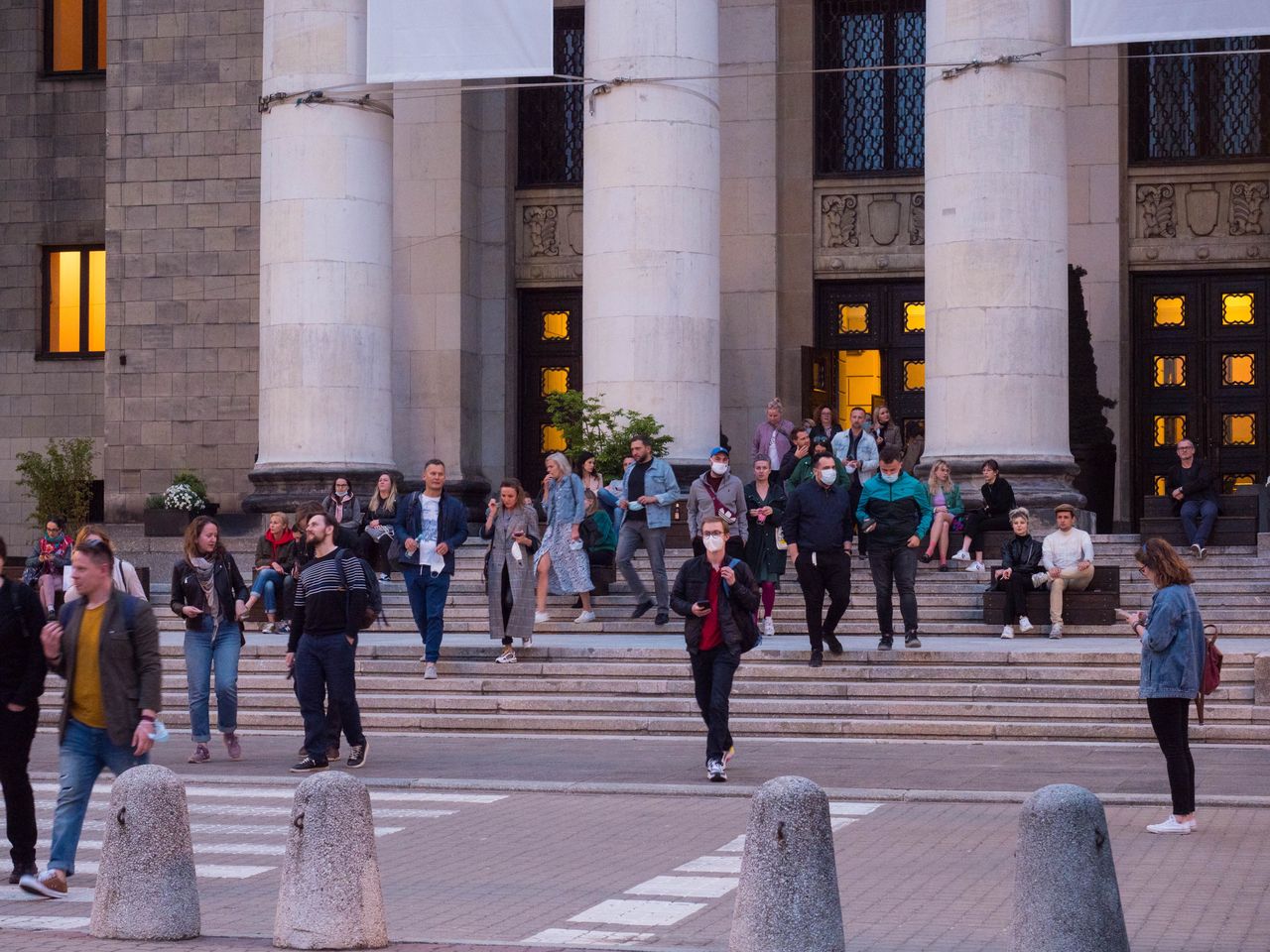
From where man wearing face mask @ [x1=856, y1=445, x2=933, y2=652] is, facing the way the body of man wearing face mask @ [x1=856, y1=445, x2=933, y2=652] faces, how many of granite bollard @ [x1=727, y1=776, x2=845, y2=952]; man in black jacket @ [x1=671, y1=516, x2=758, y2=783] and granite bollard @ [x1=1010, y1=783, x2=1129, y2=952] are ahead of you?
3

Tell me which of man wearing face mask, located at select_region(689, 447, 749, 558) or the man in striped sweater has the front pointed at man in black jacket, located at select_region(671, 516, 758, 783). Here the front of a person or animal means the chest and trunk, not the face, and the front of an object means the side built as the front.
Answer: the man wearing face mask

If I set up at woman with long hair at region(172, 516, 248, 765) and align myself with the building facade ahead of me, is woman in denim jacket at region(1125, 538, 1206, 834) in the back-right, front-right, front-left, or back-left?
back-right

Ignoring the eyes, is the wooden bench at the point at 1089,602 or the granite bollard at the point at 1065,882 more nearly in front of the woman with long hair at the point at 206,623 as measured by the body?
the granite bollard

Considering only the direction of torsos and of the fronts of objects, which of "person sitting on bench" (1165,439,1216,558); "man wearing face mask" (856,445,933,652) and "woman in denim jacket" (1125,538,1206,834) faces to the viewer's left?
the woman in denim jacket

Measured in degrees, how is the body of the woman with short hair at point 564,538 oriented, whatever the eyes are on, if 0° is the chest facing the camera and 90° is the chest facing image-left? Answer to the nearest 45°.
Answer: approximately 45°

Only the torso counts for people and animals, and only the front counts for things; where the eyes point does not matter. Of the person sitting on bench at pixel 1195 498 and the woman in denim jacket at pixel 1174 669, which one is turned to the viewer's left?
the woman in denim jacket

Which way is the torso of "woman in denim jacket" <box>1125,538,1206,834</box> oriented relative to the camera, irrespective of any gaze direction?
to the viewer's left

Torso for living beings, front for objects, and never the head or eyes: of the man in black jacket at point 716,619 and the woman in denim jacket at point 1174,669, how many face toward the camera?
1

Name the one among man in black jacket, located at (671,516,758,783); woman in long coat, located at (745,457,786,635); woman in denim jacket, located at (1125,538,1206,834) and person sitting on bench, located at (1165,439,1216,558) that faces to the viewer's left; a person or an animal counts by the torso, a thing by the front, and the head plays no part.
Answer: the woman in denim jacket

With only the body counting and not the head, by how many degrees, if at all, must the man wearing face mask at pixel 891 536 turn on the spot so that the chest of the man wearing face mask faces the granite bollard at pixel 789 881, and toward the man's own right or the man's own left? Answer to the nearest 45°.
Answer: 0° — they already face it

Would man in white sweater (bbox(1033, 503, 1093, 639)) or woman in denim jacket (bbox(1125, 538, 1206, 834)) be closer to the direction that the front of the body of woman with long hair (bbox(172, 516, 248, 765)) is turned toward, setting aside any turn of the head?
the woman in denim jacket

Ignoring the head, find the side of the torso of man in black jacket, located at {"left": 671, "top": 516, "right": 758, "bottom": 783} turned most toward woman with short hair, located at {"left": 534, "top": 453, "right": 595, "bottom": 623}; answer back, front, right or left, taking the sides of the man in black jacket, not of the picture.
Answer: back
